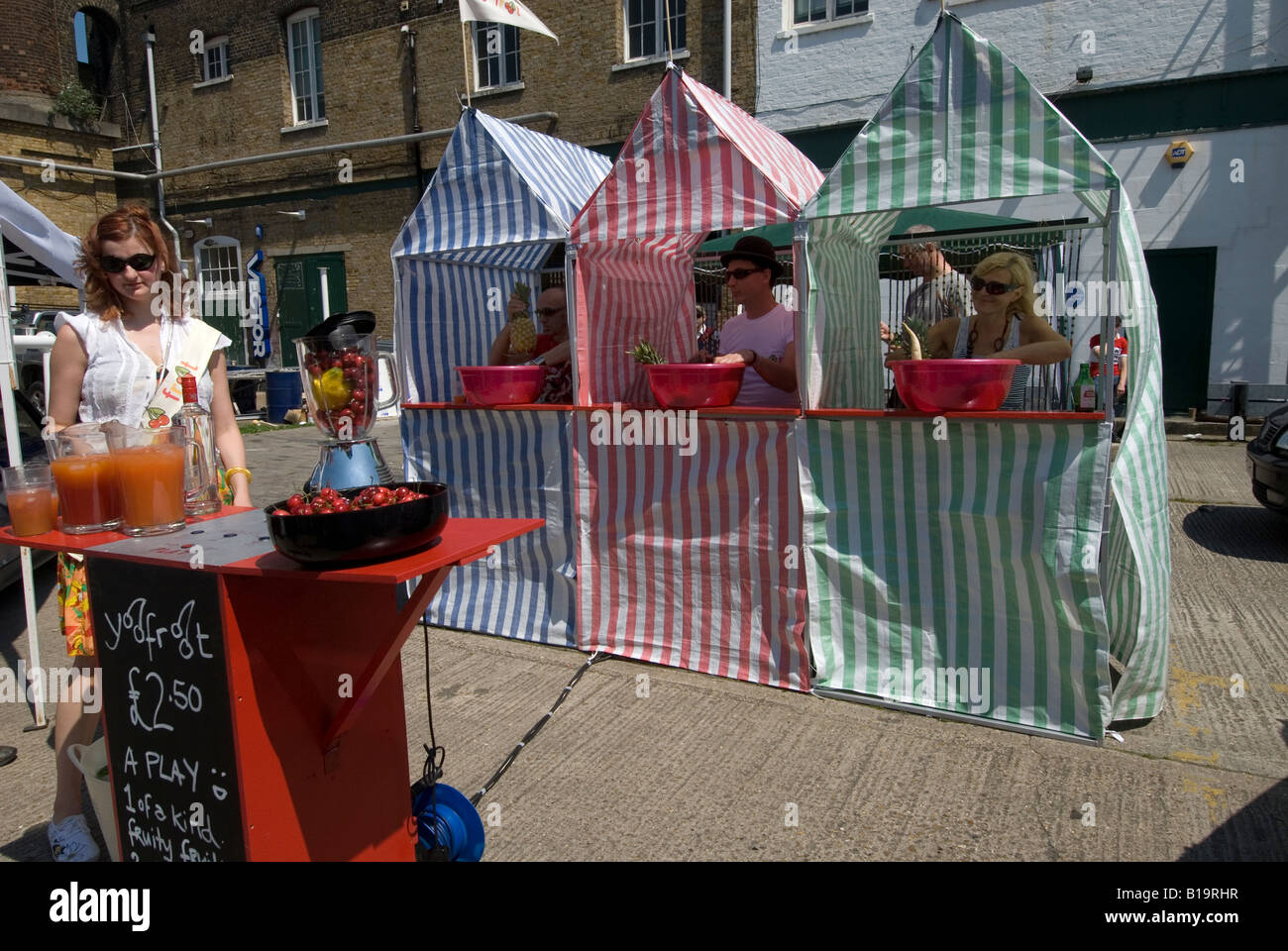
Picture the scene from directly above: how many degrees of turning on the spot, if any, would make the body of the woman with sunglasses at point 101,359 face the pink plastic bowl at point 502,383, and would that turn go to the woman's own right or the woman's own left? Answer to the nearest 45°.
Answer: approximately 135° to the woman's own left

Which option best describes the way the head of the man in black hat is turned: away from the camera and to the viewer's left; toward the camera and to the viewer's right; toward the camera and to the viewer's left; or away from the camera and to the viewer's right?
toward the camera and to the viewer's left

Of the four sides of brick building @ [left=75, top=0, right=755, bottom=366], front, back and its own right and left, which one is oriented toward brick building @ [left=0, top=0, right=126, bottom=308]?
right

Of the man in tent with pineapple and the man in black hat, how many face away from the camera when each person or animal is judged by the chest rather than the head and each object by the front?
0

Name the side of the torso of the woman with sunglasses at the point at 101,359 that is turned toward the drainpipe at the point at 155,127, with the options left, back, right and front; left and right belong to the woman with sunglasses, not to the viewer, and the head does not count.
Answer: back

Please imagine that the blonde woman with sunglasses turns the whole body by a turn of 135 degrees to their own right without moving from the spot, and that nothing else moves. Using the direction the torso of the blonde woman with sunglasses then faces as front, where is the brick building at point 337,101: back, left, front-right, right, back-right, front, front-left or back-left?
front-left

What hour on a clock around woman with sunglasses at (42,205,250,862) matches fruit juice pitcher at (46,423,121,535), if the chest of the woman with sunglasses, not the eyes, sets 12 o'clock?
The fruit juice pitcher is roughly at 12 o'clock from the woman with sunglasses.

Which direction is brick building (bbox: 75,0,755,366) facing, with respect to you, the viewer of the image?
facing the viewer and to the left of the viewer

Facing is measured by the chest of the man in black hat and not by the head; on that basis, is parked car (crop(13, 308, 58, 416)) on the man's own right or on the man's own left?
on the man's own right
